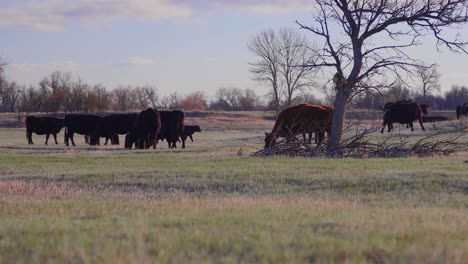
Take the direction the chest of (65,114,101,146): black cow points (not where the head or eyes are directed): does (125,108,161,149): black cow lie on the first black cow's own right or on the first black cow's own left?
on the first black cow's own right

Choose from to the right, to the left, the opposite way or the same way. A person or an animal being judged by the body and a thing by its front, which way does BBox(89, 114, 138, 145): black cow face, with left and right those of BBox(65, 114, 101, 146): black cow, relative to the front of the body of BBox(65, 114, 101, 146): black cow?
the opposite way

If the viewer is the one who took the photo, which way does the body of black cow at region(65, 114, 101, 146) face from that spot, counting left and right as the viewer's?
facing to the right of the viewer

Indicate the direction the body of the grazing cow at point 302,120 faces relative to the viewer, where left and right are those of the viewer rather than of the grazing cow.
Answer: facing to the left of the viewer

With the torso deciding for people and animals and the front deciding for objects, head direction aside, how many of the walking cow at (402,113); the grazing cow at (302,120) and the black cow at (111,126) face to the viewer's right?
1

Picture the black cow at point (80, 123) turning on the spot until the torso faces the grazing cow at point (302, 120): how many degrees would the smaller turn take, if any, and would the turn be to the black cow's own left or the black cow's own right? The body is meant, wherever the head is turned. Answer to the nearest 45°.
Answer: approximately 45° to the black cow's own right
